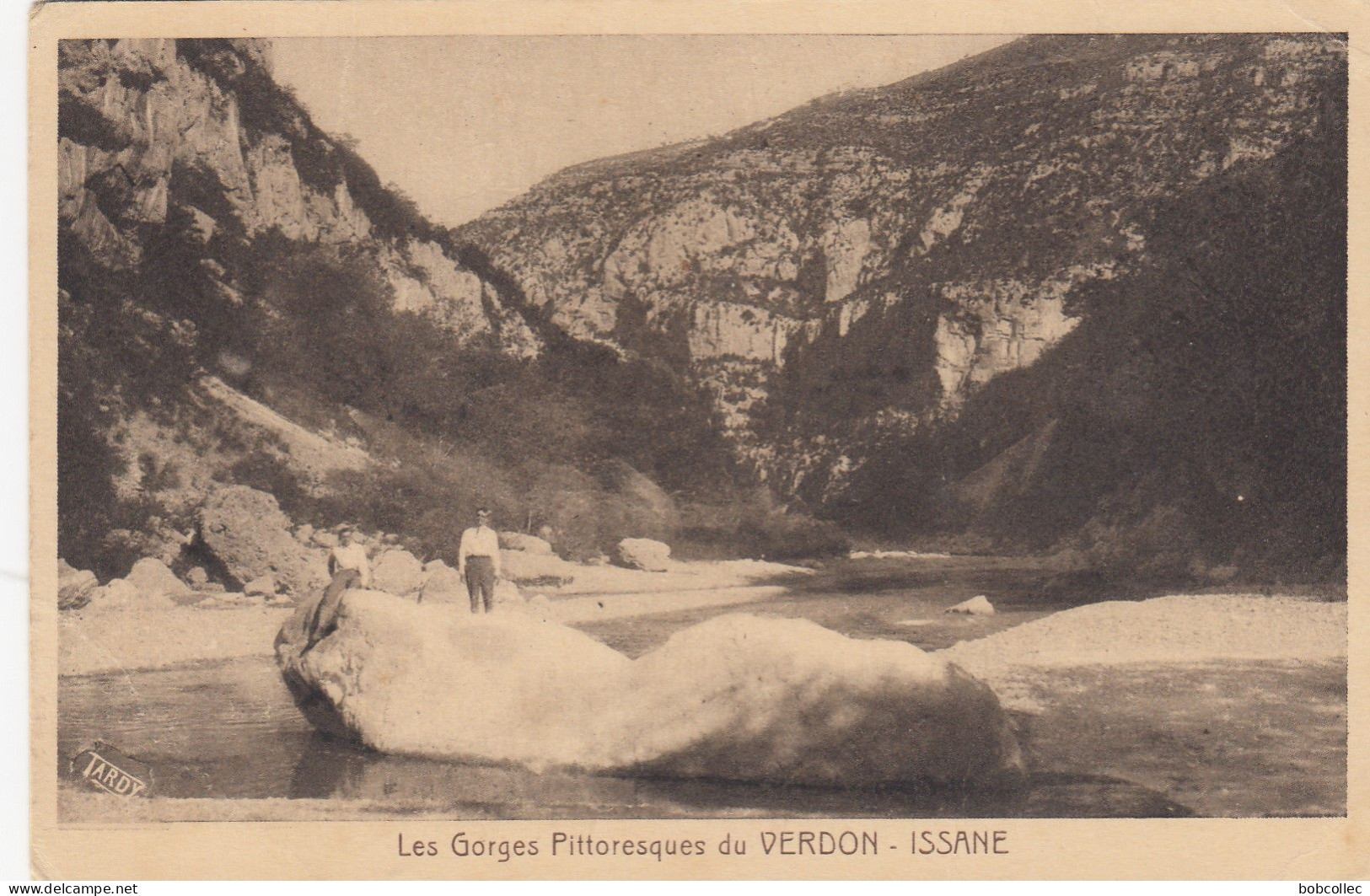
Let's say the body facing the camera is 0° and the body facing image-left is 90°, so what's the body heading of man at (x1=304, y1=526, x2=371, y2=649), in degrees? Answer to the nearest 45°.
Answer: approximately 45°

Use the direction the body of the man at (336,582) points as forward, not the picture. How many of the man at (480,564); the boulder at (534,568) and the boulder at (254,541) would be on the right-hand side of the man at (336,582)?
1

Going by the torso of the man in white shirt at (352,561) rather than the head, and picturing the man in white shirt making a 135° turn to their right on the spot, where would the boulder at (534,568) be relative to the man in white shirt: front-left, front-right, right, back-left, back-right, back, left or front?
right

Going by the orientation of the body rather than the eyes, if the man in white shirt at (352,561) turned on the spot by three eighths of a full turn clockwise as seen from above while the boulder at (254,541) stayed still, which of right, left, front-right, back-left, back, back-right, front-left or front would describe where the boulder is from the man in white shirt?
front-left
